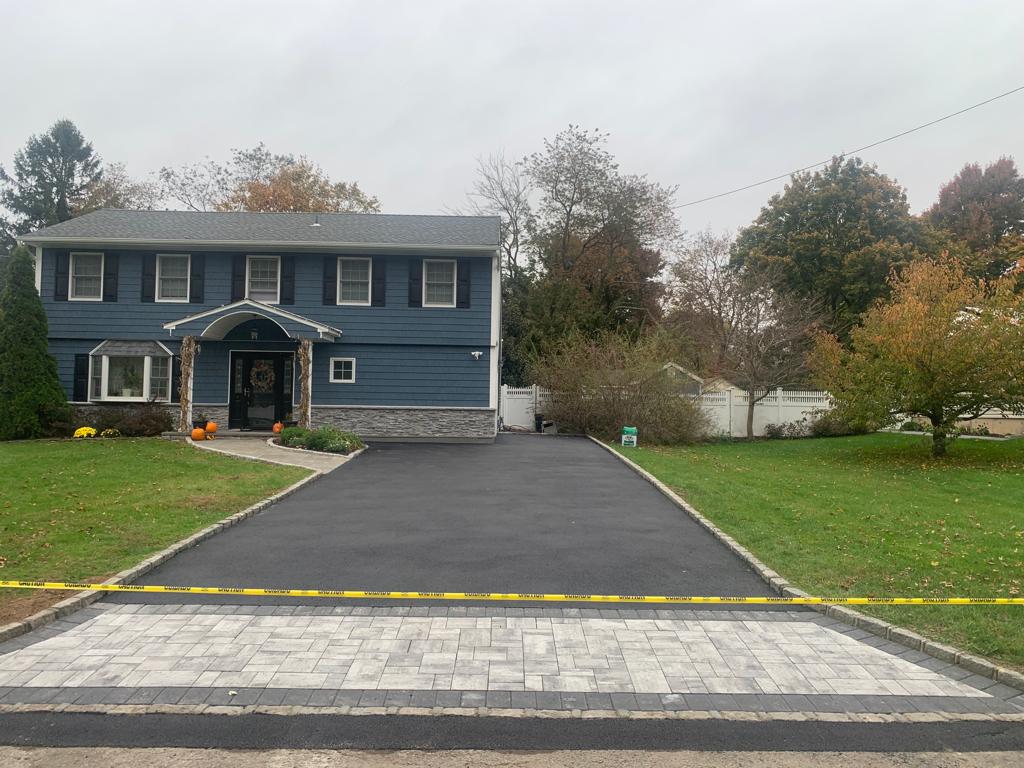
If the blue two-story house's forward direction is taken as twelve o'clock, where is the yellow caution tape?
The yellow caution tape is roughly at 12 o'clock from the blue two-story house.

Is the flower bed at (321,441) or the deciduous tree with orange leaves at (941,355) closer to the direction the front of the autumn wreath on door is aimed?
the flower bed

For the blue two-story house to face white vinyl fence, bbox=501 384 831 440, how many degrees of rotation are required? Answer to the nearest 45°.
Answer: approximately 90° to its left

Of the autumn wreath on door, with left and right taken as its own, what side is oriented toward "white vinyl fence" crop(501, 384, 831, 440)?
left

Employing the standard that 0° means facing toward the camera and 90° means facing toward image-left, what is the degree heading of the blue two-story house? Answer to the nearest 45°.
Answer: approximately 0°

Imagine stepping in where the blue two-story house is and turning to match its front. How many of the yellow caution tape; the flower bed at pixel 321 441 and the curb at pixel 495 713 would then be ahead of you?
3

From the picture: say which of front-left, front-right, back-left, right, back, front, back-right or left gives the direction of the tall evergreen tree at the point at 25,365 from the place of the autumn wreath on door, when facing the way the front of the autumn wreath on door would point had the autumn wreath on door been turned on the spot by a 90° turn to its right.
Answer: front

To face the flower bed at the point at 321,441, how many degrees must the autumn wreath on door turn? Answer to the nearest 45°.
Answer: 0° — it already faces it

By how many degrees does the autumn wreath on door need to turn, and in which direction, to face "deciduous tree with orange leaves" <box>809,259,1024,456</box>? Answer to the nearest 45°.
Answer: approximately 45° to its left

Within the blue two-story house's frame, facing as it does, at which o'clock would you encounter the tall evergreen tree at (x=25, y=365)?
The tall evergreen tree is roughly at 3 o'clock from the blue two-story house.
